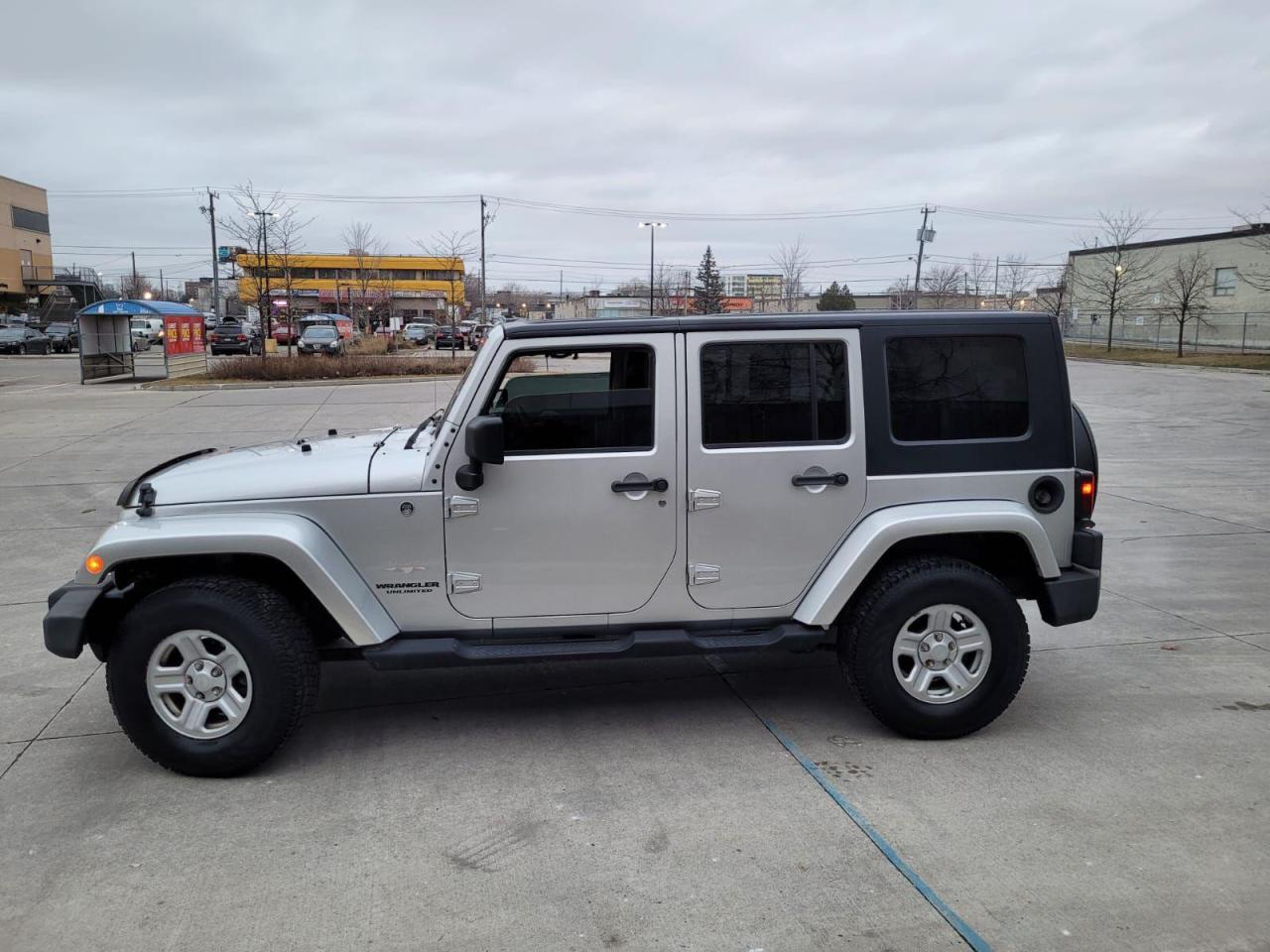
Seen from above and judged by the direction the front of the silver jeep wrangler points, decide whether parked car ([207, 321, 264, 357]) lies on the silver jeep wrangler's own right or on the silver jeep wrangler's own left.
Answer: on the silver jeep wrangler's own right

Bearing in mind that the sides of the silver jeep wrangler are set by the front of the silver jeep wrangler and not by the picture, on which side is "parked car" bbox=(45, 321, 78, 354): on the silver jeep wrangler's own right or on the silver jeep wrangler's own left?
on the silver jeep wrangler's own right

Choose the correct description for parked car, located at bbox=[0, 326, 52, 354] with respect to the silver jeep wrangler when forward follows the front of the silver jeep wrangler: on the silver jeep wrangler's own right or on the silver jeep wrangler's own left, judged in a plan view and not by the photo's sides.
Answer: on the silver jeep wrangler's own right

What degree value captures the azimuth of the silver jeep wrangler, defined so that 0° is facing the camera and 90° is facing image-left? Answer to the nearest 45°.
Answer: approximately 90°

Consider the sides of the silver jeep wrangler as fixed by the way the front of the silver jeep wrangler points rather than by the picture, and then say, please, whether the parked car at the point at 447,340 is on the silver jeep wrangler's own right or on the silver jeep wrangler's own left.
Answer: on the silver jeep wrangler's own right
